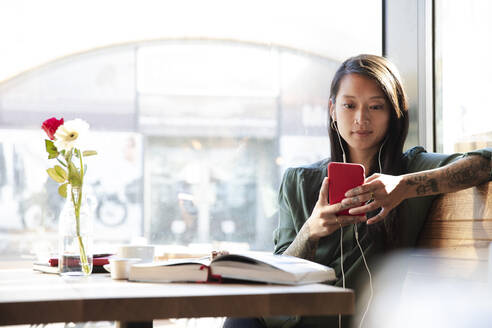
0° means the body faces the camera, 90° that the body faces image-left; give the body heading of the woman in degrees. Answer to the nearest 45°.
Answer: approximately 0°

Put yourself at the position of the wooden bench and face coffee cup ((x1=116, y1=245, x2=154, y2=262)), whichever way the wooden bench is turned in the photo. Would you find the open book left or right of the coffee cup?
left

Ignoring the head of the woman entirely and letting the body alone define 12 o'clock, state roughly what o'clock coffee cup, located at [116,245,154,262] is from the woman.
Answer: The coffee cup is roughly at 2 o'clock from the woman.
